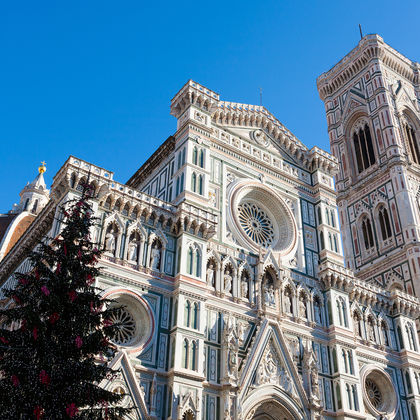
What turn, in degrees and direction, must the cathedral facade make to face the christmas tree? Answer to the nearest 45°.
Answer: approximately 90° to its right

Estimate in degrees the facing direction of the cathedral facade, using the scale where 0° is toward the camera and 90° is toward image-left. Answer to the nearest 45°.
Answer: approximately 315°
